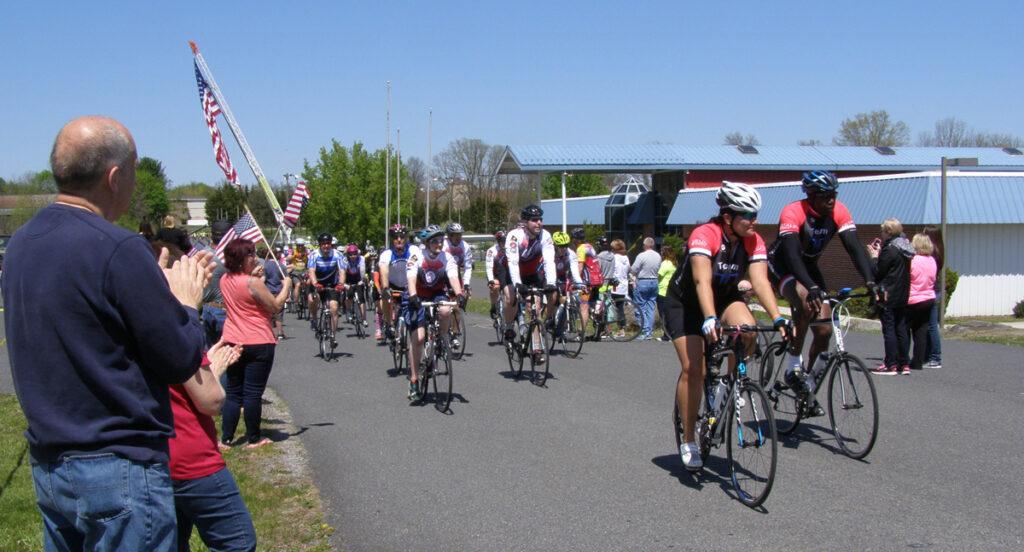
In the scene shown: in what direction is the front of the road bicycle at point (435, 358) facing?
toward the camera

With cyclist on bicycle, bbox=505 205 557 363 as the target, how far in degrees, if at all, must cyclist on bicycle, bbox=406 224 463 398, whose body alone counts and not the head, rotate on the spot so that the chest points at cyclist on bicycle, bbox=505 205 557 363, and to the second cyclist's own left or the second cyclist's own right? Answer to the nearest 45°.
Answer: approximately 135° to the second cyclist's own left

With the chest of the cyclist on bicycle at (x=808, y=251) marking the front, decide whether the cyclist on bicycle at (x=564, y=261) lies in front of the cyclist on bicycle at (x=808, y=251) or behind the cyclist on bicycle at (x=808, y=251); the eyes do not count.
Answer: behind

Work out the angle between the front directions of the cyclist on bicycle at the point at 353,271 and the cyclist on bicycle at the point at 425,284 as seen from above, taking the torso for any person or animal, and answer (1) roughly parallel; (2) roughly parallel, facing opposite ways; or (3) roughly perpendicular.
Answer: roughly parallel

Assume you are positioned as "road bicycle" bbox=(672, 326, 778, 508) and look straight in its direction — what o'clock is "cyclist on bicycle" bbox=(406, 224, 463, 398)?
The cyclist on bicycle is roughly at 6 o'clock from the road bicycle.

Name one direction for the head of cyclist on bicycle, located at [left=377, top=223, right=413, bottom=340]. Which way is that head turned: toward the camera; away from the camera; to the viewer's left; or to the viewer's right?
toward the camera

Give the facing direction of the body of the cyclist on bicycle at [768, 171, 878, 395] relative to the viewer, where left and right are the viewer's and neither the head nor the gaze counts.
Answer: facing the viewer and to the right of the viewer

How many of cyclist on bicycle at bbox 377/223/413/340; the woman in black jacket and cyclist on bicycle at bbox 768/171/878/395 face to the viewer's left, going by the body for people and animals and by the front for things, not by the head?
1

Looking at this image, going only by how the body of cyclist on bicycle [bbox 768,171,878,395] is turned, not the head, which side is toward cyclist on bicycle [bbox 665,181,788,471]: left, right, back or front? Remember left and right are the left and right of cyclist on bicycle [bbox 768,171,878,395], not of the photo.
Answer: right

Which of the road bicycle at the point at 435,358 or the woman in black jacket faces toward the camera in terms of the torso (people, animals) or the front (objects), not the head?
the road bicycle

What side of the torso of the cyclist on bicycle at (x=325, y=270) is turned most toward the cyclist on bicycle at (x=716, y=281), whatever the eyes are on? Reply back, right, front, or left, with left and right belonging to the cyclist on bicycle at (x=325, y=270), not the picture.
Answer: front

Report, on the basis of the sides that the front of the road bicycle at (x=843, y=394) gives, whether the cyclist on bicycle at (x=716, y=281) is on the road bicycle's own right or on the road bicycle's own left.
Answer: on the road bicycle's own right

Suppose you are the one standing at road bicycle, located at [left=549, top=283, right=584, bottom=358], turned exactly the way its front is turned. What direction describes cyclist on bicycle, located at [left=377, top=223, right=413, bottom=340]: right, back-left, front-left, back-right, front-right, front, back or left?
back-right

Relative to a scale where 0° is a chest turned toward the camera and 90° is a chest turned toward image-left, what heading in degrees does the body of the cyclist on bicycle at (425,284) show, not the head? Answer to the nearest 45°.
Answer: approximately 0°

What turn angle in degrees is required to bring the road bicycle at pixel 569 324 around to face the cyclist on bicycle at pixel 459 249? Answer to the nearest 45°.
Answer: approximately 90° to its right

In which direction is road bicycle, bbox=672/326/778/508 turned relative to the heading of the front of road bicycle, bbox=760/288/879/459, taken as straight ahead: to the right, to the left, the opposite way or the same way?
the same way

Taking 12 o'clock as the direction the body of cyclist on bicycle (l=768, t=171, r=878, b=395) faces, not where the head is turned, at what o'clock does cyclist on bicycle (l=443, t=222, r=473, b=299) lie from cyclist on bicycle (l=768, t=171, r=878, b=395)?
cyclist on bicycle (l=443, t=222, r=473, b=299) is roughly at 6 o'clock from cyclist on bicycle (l=768, t=171, r=878, b=395).

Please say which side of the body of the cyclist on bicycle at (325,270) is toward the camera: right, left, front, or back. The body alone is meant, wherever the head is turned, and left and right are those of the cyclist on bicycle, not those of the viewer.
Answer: front

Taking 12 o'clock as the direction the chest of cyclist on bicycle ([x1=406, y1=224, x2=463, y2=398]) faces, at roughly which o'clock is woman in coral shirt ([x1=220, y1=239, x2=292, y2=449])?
The woman in coral shirt is roughly at 1 o'clock from the cyclist on bicycle.

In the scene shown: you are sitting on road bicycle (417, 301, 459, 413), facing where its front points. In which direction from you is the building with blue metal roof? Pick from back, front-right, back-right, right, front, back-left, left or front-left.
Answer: back-left

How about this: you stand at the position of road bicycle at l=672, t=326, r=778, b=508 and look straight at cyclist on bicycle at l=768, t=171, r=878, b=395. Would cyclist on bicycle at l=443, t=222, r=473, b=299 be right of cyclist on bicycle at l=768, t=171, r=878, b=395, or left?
left
